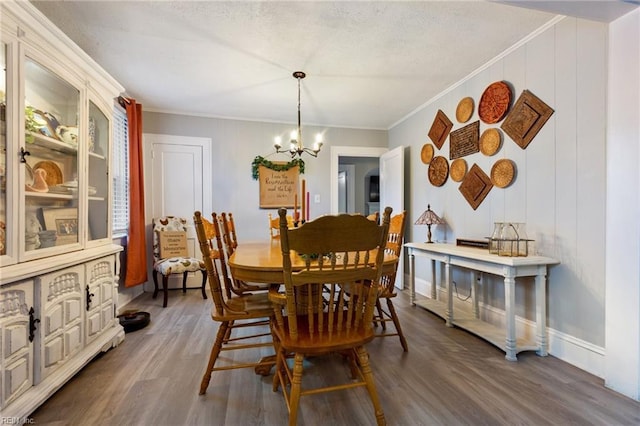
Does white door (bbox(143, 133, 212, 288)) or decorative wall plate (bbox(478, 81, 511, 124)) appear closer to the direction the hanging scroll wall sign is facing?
the decorative wall plate

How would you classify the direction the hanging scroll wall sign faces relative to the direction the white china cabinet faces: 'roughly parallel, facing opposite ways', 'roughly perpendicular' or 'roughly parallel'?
roughly perpendicular

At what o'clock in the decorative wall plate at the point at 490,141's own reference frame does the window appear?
The window is roughly at 1 o'clock from the decorative wall plate.

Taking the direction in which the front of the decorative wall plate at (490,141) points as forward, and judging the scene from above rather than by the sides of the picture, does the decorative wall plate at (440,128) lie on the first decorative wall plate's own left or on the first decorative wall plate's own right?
on the first decorative wall plate's own right

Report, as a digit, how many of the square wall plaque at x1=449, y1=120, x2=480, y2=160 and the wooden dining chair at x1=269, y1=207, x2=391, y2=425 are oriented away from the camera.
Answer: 1

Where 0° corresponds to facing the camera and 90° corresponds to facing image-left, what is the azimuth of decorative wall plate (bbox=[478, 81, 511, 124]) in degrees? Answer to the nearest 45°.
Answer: approximately 45°

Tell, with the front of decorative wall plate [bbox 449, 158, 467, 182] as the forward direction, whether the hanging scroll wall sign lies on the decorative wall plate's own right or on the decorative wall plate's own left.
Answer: on the decorative wall plate's own right

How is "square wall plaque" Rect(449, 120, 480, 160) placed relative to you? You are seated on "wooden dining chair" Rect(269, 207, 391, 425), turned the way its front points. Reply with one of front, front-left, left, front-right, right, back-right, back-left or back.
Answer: front-right

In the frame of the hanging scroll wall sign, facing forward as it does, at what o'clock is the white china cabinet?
The white china cabinet is roughly at 1 o'clock from the hanging scroll wall sign.

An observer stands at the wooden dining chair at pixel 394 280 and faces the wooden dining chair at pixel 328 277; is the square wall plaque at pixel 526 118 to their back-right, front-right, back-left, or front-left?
back-left

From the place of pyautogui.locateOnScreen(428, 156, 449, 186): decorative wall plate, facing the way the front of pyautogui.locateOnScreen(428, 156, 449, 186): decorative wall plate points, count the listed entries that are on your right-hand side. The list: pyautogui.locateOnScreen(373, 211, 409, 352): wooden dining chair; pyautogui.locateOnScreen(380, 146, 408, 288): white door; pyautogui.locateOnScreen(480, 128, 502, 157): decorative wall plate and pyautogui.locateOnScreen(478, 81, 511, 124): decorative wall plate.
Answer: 1

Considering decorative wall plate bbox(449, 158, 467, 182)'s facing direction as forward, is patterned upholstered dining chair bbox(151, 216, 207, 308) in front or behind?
in front

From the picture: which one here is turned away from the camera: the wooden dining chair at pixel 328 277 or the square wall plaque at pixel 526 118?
the wooden dining chair

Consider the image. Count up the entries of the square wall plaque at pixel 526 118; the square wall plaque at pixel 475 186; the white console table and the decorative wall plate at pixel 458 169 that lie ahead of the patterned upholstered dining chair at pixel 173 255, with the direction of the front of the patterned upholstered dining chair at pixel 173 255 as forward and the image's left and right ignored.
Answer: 4

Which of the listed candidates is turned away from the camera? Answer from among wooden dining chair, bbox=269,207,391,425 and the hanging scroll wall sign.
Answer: the wooden dining chair
